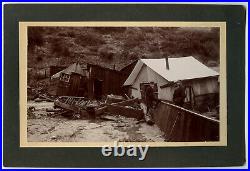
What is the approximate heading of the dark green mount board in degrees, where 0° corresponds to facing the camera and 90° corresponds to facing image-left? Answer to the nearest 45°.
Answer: approximately 0°

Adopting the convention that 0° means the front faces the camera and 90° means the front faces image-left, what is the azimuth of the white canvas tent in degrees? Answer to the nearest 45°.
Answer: approximately 45°
